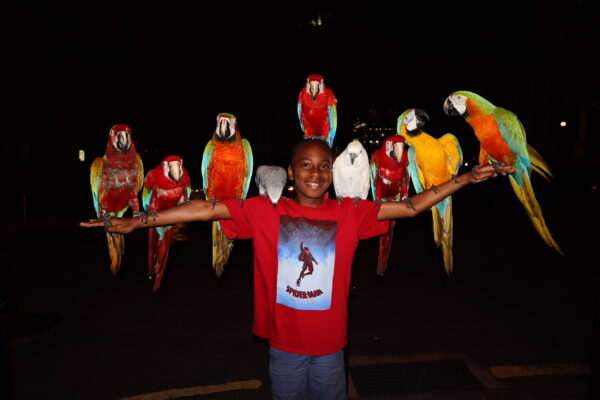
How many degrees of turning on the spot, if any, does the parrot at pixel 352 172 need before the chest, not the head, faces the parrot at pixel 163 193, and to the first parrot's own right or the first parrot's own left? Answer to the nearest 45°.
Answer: approximately 90° to the first parrot's own right

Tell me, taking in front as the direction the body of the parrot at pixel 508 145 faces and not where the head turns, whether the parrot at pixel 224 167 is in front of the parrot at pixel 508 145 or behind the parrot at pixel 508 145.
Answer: in front

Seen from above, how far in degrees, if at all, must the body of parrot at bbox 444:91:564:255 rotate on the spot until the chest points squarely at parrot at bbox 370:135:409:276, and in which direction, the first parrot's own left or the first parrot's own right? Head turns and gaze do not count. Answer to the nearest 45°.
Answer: approximately 45° to the first parrot's own right

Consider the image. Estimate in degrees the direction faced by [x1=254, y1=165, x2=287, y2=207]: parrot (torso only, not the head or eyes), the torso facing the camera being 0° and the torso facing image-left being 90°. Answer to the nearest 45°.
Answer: approximately 0°

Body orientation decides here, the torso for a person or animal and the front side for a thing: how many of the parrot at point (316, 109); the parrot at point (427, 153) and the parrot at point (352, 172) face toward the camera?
3

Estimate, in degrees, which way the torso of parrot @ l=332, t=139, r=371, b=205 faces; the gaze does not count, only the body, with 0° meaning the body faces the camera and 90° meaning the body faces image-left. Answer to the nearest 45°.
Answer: approximately 0°

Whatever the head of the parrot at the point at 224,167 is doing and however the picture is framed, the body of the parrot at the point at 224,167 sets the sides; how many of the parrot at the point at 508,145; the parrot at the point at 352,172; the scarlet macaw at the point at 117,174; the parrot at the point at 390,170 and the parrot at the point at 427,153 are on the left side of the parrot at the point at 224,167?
4
